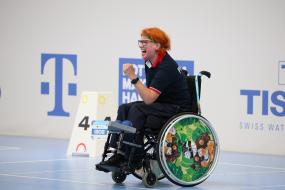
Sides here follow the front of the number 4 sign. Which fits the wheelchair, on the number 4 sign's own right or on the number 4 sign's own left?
on the number 4 sign's own left

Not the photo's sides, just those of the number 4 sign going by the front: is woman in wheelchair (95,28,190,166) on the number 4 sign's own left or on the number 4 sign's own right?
on the number 4 sign's own left

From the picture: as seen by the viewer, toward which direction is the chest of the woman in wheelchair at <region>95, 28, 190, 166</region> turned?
to the viewer's left
